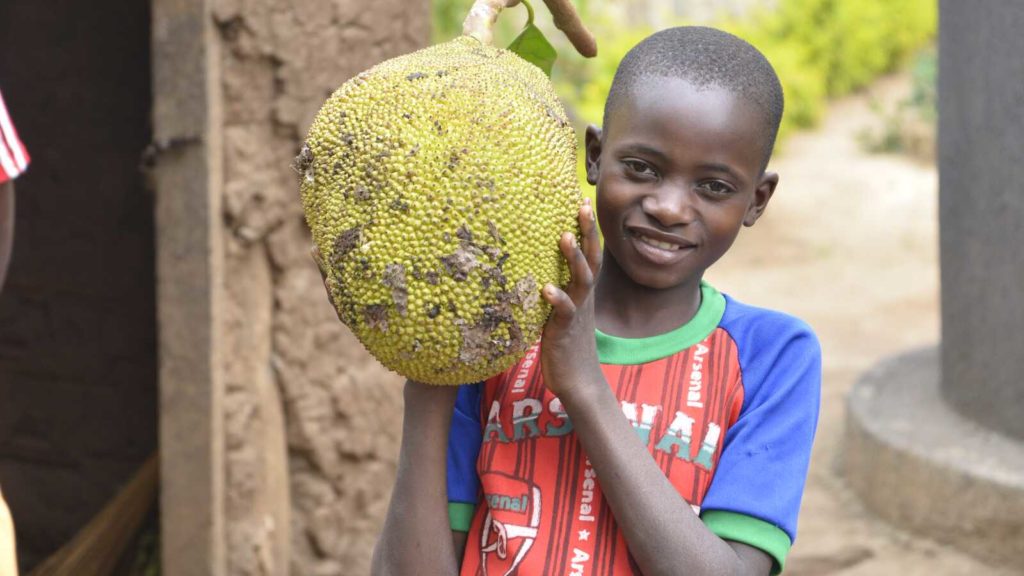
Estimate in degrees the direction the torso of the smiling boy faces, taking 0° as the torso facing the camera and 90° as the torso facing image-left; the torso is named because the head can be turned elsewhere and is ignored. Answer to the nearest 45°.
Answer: approximately 0°

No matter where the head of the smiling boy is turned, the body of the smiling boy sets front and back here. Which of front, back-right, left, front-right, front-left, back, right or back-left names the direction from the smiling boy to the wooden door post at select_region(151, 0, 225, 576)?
back-right

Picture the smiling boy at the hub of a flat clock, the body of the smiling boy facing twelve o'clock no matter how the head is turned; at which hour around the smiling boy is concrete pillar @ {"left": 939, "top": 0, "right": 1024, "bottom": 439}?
The concrete pillar is roughly at 7 o'clock from the smiling boy.

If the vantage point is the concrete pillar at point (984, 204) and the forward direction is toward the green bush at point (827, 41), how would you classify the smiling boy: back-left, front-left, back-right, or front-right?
back-left

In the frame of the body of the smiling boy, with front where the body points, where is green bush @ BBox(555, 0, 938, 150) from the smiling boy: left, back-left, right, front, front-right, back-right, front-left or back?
back
